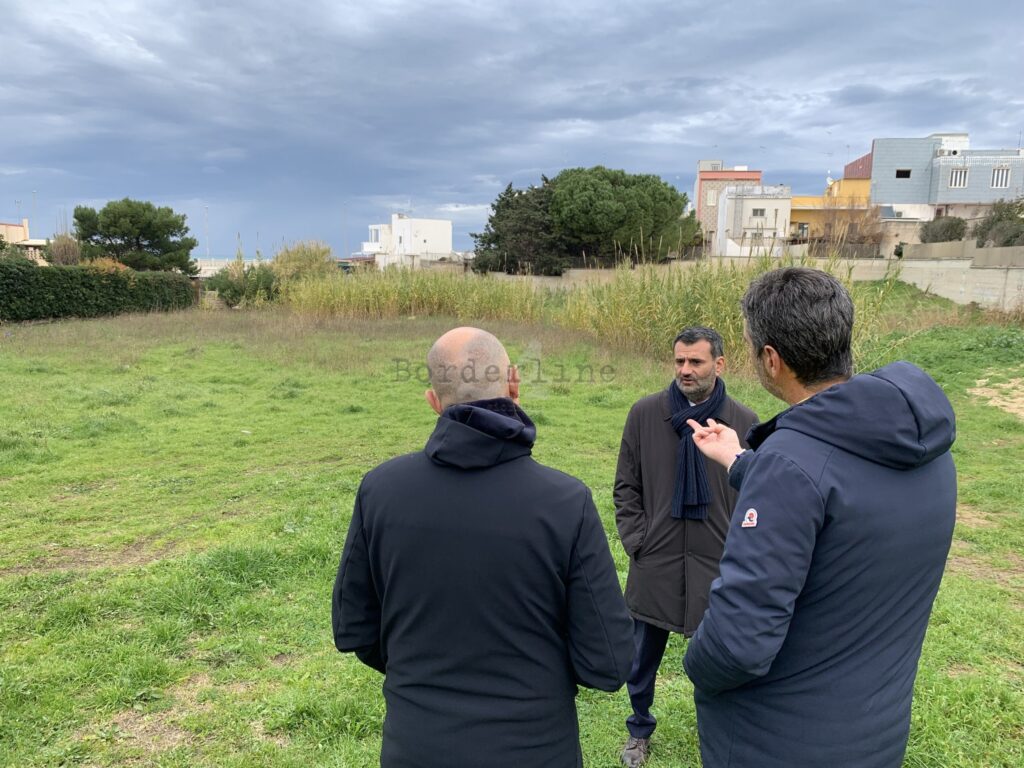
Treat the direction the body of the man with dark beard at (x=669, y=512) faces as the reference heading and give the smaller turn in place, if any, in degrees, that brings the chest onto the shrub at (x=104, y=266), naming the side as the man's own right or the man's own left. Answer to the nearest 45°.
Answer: approximately 135° to the man's own right

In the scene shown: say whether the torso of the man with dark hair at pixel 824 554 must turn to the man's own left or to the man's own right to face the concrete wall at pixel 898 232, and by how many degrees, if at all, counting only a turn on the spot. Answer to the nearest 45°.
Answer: approximately 45° to the man's own right

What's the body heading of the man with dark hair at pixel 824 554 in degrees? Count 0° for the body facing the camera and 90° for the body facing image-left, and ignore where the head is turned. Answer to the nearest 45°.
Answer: approximately 135°

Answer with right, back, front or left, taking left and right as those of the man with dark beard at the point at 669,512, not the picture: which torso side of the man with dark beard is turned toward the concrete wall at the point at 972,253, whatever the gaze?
back

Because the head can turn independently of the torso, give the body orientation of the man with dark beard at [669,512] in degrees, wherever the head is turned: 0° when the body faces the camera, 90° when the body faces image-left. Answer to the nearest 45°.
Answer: approximately 0°

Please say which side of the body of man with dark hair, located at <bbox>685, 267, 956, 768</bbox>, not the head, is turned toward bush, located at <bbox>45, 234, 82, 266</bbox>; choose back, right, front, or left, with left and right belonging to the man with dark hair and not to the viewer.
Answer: front

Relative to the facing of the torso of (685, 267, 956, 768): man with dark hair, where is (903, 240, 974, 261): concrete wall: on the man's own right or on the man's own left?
on the man's own right

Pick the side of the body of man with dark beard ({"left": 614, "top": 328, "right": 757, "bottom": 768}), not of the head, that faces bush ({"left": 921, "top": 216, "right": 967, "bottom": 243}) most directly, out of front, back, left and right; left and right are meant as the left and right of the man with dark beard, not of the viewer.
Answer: back

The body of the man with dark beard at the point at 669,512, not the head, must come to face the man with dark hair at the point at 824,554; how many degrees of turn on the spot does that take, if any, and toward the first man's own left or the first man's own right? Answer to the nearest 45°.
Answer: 0° — they already face them

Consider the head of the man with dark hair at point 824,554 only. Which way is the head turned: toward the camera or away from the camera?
away from the camera

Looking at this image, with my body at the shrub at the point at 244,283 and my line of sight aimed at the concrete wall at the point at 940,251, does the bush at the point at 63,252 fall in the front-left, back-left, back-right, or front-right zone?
back-left

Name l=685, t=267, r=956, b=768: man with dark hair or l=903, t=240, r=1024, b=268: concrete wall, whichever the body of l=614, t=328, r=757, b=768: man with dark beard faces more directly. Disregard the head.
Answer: the man with dark hair

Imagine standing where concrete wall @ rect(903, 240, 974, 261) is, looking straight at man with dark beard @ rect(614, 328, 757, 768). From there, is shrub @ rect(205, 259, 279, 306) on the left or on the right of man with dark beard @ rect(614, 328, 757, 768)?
right
